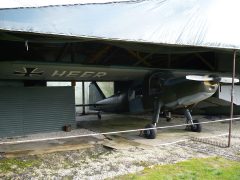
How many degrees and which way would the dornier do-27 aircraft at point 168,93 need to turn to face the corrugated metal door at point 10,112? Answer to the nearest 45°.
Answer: approximately 135° to its right

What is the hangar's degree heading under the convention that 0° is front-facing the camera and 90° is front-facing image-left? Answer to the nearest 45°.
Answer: approximately 315°

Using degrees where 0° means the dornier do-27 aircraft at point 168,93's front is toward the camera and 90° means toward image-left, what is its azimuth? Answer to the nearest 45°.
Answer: approximately 315°
